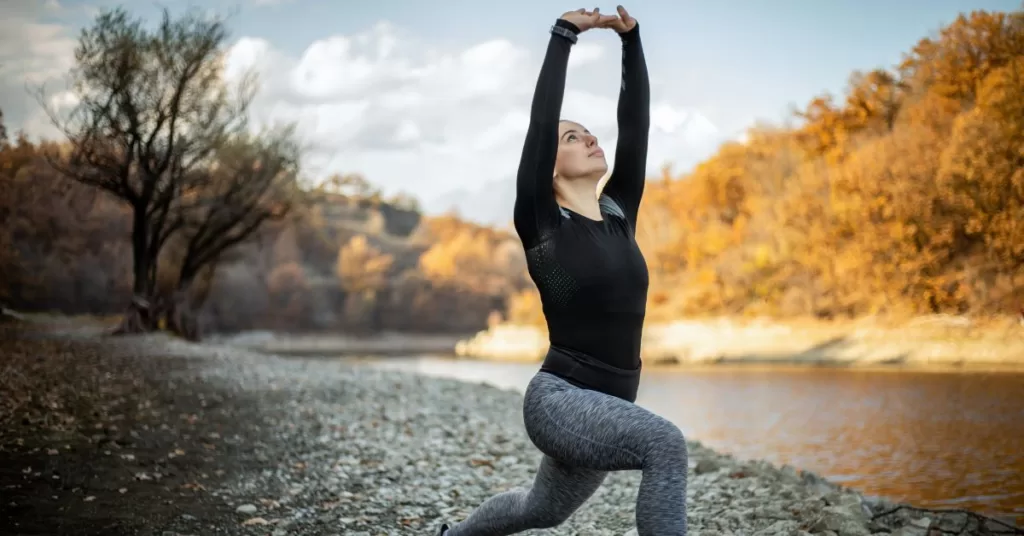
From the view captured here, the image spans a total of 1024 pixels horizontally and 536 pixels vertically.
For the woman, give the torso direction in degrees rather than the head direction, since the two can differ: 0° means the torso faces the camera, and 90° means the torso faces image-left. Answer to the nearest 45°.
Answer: approximately 315°

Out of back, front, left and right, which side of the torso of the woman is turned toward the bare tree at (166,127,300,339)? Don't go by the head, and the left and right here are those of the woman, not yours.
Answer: back

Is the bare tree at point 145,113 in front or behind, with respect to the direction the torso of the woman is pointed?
behind

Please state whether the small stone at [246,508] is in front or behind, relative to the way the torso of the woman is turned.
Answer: behind

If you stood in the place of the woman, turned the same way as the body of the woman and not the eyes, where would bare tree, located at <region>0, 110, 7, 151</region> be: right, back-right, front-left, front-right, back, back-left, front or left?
back

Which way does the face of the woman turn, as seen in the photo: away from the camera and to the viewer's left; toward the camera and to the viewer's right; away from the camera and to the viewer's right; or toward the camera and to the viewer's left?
toward the camera and to the viewer's right
